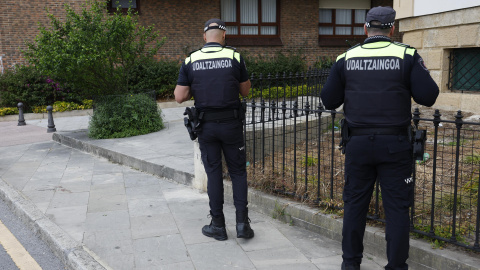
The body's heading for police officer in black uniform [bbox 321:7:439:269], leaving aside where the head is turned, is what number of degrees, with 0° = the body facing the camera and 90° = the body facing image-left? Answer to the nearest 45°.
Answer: approximately 180°

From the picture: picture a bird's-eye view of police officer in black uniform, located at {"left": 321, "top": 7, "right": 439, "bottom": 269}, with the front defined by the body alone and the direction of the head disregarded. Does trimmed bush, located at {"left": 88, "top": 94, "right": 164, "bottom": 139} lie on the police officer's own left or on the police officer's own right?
on the police officer's own left

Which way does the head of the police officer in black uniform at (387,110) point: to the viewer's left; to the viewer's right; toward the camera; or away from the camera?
away from the camera

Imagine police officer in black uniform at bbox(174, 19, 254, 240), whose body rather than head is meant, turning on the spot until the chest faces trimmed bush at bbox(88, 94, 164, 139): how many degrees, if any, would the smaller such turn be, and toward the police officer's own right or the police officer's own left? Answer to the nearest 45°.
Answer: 0° — they already face it

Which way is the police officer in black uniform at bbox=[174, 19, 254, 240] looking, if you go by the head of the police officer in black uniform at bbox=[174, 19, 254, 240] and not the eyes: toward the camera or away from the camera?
away from the camera

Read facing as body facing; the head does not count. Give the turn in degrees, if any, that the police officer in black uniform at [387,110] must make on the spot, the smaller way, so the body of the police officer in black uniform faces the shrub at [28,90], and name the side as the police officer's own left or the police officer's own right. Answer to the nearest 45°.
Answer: approximately 45° to the police officer's own left

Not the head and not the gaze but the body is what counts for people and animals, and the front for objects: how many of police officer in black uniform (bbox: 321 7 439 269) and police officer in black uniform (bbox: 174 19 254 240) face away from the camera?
2

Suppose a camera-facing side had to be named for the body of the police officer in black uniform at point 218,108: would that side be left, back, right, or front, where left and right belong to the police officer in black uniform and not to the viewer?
back
